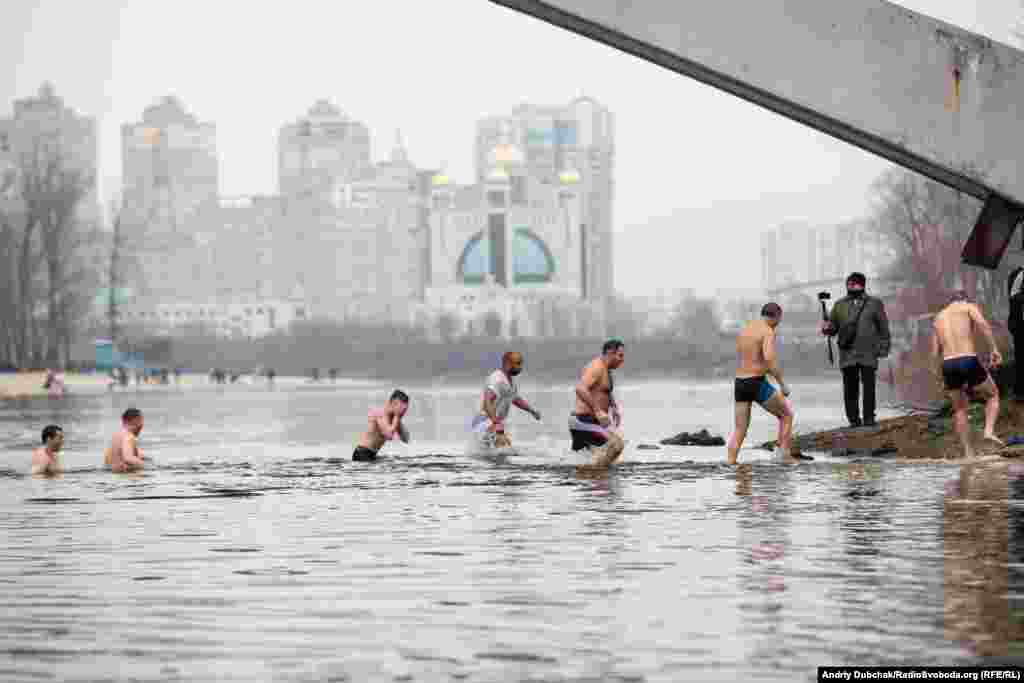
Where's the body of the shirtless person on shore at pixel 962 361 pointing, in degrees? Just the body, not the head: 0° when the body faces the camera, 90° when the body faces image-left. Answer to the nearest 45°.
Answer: approximately 225°

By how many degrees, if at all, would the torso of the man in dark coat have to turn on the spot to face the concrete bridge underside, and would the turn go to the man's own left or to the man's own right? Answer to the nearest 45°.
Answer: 0° — they already face it

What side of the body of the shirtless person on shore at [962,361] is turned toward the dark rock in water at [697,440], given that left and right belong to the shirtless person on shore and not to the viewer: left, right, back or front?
left
